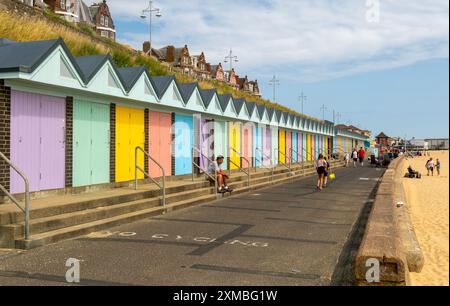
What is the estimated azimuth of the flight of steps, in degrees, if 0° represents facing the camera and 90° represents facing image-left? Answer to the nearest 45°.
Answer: approximately 315°

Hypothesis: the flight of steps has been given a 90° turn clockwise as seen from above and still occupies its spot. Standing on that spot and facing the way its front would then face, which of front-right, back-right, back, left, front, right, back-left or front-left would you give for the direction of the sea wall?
left

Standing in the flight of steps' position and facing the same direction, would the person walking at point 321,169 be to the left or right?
on its left
